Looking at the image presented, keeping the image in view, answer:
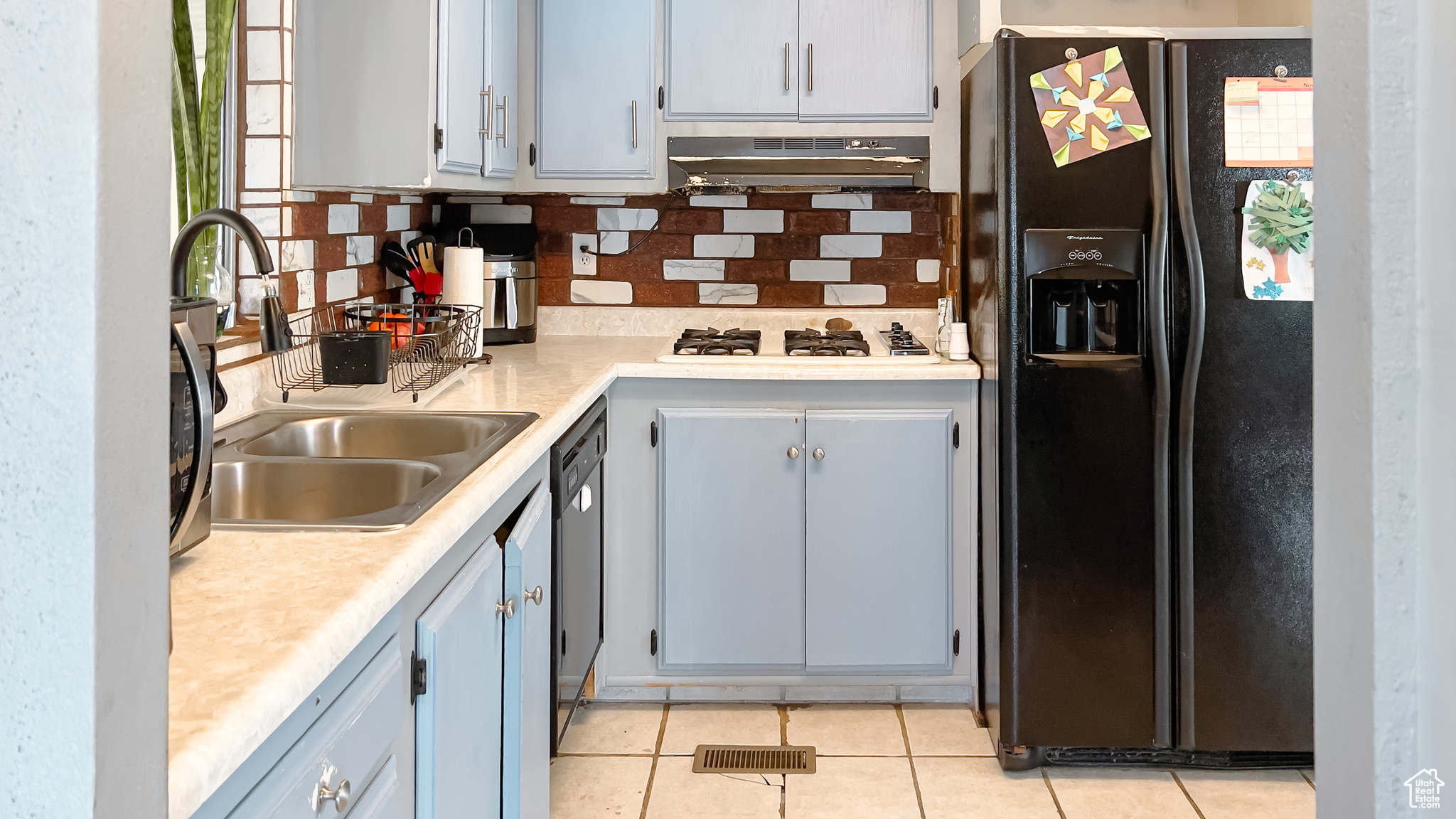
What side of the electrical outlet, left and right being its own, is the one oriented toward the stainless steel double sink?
front

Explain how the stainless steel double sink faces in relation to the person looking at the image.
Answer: facing to the right of the viewer

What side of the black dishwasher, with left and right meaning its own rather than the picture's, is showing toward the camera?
right

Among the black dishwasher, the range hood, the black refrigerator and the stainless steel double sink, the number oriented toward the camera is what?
2

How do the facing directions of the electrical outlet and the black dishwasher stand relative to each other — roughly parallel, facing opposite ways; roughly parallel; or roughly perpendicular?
roughly perpendicular

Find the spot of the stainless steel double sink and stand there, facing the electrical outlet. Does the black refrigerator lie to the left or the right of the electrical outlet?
right

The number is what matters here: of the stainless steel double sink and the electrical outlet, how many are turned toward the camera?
1

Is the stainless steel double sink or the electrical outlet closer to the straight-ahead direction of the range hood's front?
the stainless steel double sink

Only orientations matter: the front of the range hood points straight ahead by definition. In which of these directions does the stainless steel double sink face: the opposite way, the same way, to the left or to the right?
to the left

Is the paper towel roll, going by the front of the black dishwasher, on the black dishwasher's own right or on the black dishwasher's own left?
on the black dishwasher's own left
